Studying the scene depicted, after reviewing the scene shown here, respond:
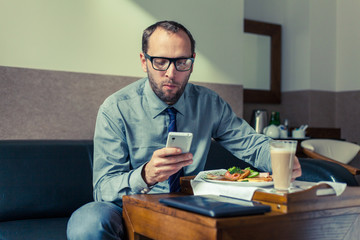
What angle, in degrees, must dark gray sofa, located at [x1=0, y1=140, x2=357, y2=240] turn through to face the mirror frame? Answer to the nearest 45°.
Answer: approximately 135° to its left

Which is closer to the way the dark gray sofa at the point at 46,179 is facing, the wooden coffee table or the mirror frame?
the wooden coffee table

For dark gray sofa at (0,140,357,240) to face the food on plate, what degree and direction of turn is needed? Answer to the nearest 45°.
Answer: approximately 45° to its left

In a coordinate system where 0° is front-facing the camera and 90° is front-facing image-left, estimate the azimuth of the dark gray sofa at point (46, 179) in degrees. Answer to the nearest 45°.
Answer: approximately 0°

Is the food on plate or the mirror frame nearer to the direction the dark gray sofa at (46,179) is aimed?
the food on plate

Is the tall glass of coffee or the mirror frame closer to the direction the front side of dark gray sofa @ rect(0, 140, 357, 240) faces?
the tall glass of coffee

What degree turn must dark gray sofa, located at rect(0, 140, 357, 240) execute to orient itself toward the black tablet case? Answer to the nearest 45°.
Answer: approximately 45° to its left
